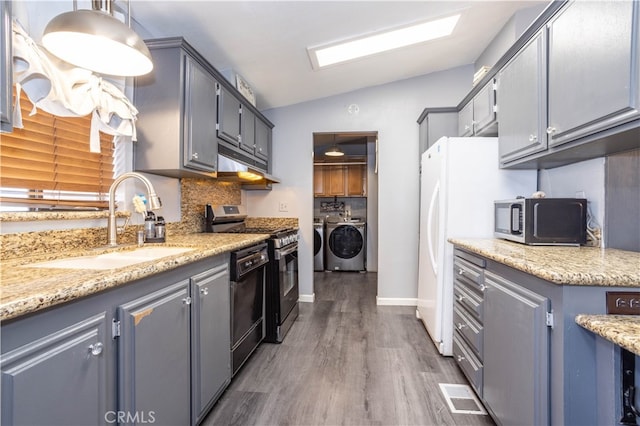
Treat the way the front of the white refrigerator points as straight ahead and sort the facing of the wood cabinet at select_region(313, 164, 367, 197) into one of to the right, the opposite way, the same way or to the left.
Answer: to the left

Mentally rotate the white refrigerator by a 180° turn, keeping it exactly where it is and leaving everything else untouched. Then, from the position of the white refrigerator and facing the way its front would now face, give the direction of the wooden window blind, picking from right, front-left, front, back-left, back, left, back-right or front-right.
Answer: back-right

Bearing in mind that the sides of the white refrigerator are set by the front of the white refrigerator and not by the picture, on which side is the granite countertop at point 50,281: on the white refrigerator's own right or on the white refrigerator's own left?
on the white refrigerator's own left

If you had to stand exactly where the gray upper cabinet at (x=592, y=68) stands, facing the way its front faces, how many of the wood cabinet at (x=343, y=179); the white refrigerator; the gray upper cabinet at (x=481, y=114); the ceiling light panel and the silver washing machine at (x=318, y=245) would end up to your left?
0

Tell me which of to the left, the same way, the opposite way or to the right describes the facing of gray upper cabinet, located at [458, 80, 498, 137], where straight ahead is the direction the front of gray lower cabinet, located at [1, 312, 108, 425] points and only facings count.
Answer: the opposite way

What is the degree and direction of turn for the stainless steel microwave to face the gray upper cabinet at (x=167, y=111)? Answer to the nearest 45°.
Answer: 0° — it already faces it

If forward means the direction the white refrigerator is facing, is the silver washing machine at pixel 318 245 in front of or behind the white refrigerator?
in front

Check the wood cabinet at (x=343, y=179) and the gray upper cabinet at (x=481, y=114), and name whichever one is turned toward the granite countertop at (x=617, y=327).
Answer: the wood cabinet

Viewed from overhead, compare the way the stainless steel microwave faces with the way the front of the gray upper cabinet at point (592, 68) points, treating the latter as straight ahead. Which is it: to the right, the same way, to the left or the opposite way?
the same way

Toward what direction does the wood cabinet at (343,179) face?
toward the camera

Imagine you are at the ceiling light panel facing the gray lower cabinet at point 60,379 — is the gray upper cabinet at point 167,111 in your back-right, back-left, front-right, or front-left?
front-right

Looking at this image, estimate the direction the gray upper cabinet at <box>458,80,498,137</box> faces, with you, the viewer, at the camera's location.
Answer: facing to the left of the viewer

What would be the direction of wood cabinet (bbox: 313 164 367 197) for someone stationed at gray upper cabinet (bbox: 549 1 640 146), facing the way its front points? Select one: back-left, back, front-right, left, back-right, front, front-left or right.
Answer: right

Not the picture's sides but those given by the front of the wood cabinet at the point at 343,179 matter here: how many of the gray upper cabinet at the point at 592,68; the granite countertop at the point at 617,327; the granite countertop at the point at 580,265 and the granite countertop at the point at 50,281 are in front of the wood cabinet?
4

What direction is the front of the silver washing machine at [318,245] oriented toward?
toward the camera

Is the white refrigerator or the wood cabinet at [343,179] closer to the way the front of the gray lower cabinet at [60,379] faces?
the white refrigerator

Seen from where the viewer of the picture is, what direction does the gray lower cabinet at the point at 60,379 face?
facing the viewer and to the right of the viewer

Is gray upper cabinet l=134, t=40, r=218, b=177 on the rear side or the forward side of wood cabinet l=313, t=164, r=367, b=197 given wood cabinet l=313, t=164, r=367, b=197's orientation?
on the forward side

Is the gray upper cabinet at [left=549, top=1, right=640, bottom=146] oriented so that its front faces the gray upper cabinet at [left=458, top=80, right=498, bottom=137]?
no

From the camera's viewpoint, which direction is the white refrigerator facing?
to the viewer's left
